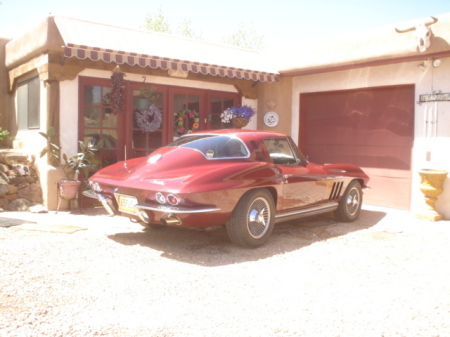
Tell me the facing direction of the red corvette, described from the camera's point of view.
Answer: facing away from the viewer and to the right of the viewer

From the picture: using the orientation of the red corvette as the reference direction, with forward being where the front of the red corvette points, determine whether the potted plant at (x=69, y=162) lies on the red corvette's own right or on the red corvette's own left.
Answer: on the red corvette's own left

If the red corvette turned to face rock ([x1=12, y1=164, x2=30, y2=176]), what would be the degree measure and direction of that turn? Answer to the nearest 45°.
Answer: approximately 90° to its left

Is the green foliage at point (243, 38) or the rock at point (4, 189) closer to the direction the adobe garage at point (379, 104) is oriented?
the rock

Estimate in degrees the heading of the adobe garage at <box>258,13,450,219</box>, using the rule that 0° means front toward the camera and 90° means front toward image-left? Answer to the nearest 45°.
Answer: approximately 45°

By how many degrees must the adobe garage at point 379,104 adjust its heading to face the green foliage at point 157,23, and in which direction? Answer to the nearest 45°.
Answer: approximately 90° to its right

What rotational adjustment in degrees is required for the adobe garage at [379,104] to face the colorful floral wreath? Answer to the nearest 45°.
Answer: approximately 45° to its right

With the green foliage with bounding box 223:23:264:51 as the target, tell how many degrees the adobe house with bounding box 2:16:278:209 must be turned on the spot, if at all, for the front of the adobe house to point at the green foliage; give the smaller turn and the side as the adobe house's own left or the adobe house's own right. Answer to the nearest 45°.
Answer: approximately 135° to the adobe house's own left

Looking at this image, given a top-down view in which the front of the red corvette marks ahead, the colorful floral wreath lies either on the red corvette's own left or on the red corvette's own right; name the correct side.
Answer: on the red corvette's own left

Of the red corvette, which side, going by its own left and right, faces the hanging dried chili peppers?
left
